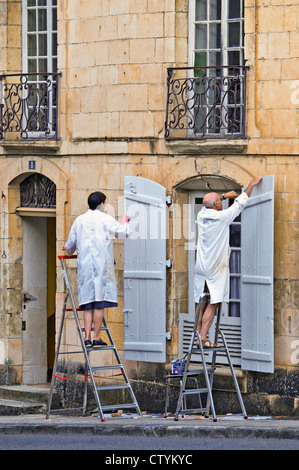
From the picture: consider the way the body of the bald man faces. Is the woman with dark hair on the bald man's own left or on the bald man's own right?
on the bald man's own left

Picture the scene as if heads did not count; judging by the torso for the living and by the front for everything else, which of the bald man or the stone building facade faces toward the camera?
the stone building facade

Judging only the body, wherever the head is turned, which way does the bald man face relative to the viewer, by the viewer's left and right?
facing away from the viewer and to the right of the viewer

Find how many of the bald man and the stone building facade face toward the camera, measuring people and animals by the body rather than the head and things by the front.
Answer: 1

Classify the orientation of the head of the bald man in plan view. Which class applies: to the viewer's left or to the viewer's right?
to the viewer's right

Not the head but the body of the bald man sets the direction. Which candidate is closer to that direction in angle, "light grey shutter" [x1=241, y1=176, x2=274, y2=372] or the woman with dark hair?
the light grey shutter

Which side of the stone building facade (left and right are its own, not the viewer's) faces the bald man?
front

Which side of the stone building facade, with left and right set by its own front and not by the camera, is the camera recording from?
front
